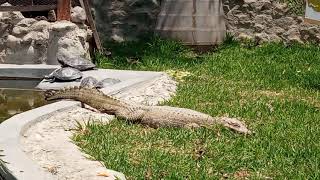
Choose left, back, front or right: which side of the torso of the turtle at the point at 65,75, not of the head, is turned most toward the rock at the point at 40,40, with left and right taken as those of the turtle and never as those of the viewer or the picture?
right

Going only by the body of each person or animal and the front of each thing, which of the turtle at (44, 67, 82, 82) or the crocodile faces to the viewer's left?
the turtle

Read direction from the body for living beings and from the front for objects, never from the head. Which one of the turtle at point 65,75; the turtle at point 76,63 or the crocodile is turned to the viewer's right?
the crocodile

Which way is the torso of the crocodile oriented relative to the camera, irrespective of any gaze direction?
to the viewer's right

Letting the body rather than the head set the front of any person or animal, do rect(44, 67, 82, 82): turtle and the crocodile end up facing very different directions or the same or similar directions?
very different directions

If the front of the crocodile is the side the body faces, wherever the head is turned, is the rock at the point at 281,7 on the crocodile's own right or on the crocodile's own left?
on the crocodile's own left

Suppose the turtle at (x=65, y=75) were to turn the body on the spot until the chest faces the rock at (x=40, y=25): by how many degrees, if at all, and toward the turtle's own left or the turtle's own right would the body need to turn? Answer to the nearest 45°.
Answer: approximately 90° to the turtle's own right

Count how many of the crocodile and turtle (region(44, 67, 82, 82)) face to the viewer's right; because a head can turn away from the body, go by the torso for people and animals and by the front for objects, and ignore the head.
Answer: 1

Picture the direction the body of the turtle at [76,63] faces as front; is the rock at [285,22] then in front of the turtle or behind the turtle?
behind

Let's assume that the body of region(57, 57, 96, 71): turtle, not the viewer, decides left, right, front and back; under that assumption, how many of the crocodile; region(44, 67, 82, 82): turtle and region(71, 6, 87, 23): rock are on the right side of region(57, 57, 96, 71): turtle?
1

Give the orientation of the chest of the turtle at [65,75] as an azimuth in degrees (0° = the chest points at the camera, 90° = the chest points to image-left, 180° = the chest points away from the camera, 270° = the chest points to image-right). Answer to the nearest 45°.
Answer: approximately 90°

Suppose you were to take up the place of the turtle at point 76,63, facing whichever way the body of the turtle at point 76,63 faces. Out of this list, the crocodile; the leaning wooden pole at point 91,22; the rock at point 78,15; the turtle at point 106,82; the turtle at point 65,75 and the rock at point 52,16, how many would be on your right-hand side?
3
